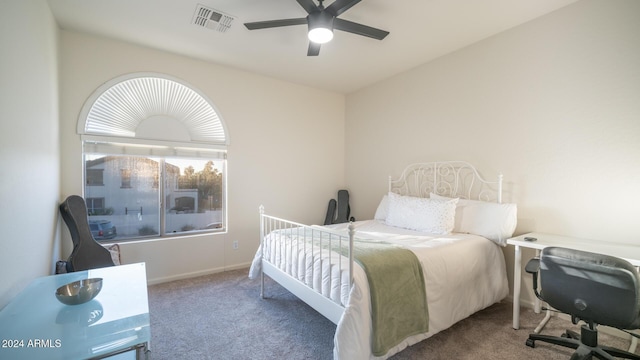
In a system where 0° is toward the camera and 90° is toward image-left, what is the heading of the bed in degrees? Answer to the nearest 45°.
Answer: approximately 45°

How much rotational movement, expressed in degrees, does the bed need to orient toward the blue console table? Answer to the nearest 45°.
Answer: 0° — it already faces it
